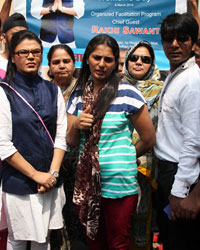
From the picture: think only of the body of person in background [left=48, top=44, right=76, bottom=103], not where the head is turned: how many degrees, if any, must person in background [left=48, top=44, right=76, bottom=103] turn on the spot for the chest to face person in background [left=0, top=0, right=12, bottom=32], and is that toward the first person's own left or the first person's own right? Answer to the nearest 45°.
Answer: approximately 135° to the first person's own right

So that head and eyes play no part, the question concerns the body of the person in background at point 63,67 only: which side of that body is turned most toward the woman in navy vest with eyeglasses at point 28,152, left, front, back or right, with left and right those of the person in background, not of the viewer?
front

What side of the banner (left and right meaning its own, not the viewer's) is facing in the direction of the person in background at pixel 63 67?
front

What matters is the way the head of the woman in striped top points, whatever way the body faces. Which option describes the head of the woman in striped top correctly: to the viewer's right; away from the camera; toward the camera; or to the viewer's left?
toward the camera

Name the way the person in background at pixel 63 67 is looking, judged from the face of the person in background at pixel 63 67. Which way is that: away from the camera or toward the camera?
toward the camera

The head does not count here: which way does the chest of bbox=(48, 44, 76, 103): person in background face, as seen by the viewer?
toward the camera

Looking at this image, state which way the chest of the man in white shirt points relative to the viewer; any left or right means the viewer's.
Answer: facing the viewer and to the left of the viewer

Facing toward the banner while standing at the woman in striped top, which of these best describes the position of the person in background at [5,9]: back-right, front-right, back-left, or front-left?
front-left

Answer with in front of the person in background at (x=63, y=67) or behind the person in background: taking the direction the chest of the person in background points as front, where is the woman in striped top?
in front

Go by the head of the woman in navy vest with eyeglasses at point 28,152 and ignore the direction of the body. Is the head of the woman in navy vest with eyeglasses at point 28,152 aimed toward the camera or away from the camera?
toward the camera

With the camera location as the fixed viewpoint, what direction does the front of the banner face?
facing the viewer

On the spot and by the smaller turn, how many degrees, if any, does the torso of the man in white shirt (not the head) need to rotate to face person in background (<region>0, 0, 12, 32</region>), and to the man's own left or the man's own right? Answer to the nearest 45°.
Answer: approximately 90° to the man's own right

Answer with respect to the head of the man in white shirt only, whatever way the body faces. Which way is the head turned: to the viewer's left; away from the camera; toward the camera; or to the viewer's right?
toward the camera

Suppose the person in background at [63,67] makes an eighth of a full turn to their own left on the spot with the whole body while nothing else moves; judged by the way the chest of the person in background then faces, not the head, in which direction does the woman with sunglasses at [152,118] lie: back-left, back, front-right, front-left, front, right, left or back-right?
front

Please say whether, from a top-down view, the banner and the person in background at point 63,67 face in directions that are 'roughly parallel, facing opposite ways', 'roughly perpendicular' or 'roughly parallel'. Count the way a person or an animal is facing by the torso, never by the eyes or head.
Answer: roughly parallel

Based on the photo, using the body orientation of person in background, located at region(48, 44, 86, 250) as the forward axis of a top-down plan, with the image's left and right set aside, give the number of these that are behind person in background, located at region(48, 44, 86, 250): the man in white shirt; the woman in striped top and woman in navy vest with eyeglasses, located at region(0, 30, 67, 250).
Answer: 0
